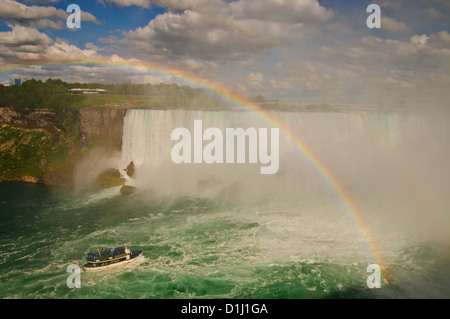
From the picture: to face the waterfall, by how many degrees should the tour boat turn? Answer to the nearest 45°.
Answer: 0° — it already faces it

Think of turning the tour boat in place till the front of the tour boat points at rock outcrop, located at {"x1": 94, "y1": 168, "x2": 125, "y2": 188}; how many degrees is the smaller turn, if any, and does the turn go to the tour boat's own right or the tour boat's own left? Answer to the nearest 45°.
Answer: approximately 45° to the tour boat's own left

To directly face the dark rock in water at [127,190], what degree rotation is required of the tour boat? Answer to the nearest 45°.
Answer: approximately 45° to its left

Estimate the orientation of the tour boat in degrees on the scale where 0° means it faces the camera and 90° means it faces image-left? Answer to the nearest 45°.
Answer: approximately 225°

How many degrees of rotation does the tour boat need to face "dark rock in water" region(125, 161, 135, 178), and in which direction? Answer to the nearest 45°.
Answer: approximately 45° to its left
